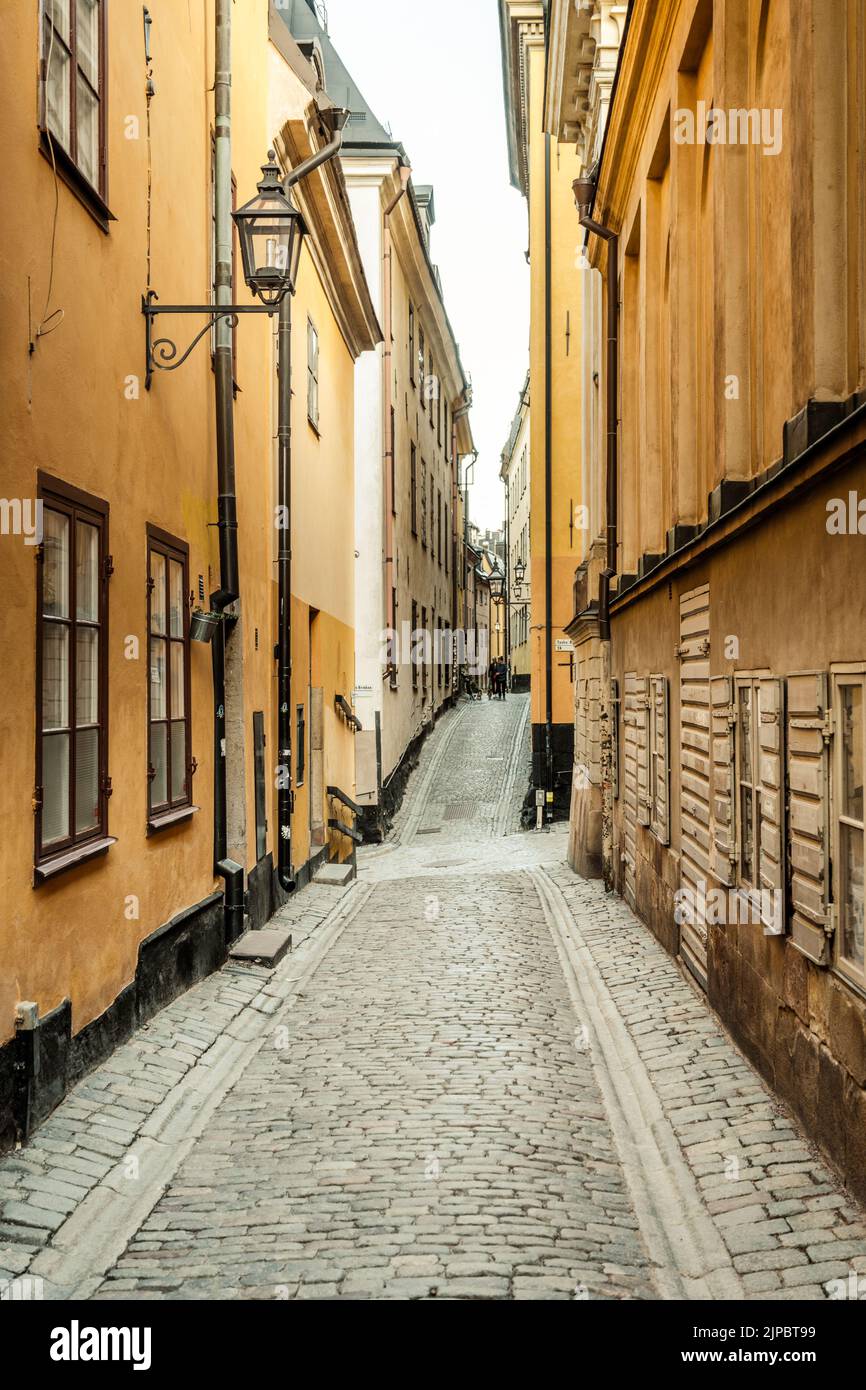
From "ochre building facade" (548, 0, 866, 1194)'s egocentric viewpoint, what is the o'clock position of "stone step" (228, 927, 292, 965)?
The stone step is roughly at 1 o'clock from the ochre building facade.

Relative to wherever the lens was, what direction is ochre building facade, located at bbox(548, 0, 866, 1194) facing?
facing to the left of the viewer

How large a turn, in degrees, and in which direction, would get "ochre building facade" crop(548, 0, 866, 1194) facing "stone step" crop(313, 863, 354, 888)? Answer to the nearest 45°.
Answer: approximately 45° to its right

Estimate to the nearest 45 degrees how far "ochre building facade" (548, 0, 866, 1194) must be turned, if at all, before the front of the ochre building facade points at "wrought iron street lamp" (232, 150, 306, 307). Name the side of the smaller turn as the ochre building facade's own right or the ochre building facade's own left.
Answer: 0° — it already faces it
